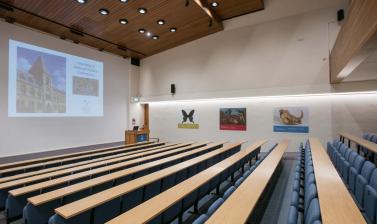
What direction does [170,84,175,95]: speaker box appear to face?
toward the camera

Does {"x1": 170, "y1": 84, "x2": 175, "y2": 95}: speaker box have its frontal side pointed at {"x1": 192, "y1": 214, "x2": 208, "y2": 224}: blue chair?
yes

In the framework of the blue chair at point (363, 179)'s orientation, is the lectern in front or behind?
in front

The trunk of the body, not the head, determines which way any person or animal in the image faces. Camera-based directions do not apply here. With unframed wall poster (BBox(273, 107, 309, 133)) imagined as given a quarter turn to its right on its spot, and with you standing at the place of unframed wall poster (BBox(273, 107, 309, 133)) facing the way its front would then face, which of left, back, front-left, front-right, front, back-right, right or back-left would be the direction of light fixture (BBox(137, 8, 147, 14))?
front-left

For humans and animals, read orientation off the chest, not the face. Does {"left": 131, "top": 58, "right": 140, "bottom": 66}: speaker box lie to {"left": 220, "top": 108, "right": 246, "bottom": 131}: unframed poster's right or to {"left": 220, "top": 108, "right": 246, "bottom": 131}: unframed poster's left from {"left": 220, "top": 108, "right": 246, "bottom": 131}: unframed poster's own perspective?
on its right

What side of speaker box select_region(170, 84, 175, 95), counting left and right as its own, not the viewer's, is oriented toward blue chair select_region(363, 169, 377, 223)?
front

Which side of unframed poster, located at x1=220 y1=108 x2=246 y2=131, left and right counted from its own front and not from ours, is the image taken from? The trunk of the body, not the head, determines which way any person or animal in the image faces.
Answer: front

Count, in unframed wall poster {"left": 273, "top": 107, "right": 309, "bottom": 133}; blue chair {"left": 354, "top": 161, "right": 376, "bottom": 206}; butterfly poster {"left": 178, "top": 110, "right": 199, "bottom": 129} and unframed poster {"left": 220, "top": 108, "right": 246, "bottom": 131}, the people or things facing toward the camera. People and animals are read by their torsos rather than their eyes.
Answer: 3

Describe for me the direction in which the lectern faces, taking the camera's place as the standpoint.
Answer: facing the viewer and to the right of the viewer

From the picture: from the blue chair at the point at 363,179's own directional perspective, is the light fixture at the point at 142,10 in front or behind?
in front
